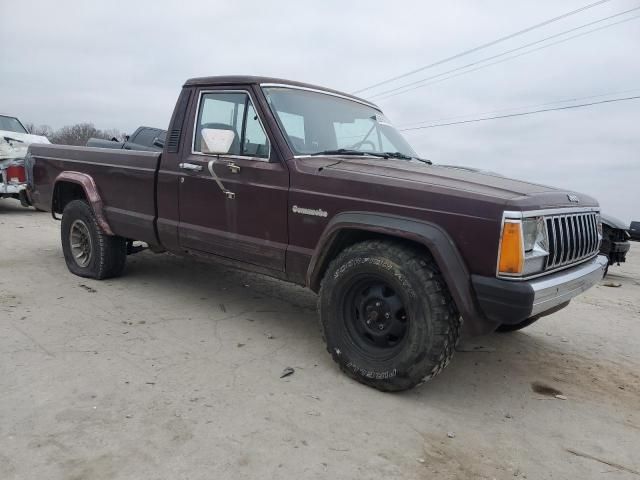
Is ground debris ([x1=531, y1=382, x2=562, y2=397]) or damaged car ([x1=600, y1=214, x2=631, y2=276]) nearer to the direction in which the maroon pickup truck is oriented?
the ground debris

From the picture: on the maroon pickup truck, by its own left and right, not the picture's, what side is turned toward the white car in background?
back

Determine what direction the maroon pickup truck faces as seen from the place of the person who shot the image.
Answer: facing the viewer and to the right of the viewer

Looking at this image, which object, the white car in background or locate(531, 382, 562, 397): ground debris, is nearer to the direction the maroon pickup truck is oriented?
the ground debris

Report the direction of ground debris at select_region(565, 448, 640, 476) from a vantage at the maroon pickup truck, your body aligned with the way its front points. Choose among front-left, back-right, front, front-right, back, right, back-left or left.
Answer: front

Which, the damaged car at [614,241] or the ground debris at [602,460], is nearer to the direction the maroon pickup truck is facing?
the ground debris

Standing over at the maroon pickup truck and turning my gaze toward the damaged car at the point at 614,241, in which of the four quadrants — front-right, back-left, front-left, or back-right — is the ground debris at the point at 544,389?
front-right

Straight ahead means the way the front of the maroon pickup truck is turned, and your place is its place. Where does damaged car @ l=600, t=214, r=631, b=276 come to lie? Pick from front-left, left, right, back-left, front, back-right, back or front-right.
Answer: left

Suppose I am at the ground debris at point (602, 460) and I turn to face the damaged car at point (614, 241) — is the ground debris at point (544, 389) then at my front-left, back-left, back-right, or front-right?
front-left

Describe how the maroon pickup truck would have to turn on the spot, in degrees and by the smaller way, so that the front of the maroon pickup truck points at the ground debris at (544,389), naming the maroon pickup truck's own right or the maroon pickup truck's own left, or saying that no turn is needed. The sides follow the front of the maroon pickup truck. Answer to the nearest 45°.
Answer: approximately 45° to the maroon pickup truck's own left
